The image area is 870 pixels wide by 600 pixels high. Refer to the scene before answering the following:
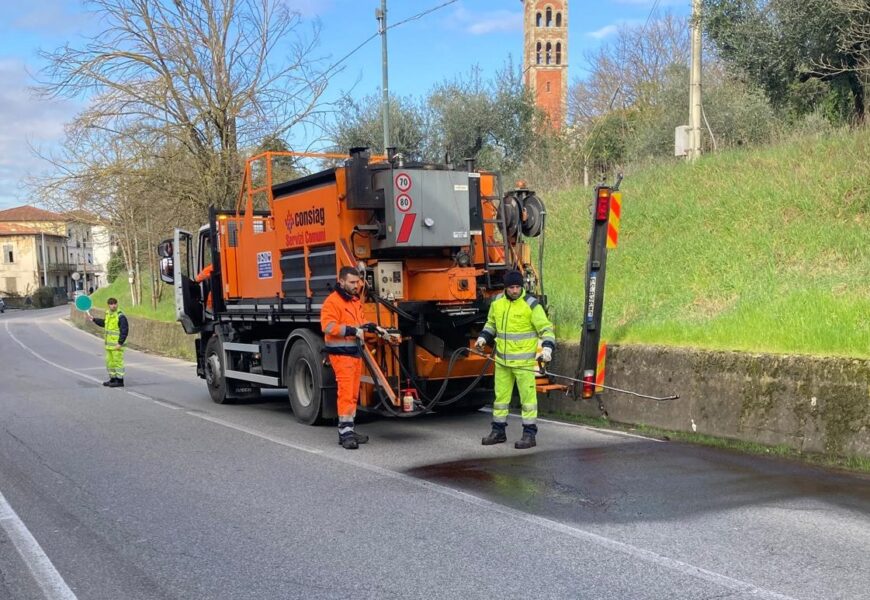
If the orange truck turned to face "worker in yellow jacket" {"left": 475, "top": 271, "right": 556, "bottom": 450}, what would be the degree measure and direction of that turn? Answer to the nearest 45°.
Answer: approximately 180°

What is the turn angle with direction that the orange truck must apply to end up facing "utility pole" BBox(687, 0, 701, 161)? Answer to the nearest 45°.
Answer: approximately 90° to its right

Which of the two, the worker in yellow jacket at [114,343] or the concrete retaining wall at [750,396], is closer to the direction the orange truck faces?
the worker in yellow jacket

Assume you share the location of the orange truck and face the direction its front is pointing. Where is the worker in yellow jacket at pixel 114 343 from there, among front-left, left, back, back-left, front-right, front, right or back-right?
front

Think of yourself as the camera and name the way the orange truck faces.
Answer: facing away from the viewer and to the left of the viewer

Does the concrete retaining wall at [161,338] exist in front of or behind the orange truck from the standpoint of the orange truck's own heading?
in front
